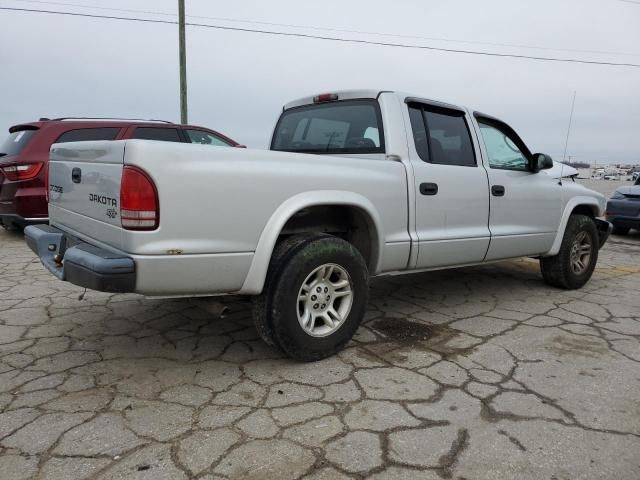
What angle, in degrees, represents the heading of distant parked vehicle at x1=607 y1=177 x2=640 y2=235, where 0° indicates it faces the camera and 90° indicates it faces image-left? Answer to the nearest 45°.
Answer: approximately 45°

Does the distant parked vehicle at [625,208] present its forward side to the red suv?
yes

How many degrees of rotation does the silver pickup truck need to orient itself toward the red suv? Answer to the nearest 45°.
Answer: approximately 90° to its left

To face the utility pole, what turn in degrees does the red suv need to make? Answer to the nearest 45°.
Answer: approximately 45° to its left

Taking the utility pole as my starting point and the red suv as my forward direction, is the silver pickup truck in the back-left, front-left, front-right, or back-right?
front-left

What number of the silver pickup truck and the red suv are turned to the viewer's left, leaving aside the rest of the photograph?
0

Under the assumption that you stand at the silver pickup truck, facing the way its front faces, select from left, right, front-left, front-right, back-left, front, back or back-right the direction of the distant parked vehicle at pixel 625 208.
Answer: front

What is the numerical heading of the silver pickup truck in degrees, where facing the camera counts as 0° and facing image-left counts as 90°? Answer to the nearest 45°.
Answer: approximately 225°

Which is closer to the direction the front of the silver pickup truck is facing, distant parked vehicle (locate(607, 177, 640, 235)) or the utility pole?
the distant parked vehicle

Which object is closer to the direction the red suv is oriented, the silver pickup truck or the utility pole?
the utility pole

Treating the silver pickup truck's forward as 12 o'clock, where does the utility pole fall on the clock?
The utility pole is roughly at 10 o'clock from the silver pickup truck.

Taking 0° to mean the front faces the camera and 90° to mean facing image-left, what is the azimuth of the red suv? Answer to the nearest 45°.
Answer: approximately 225°
